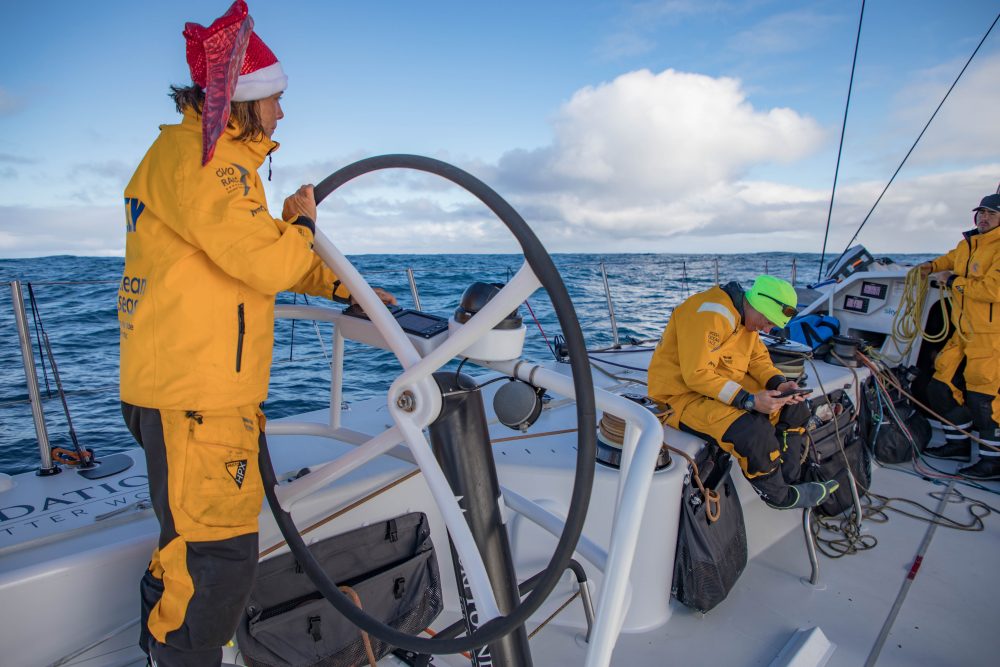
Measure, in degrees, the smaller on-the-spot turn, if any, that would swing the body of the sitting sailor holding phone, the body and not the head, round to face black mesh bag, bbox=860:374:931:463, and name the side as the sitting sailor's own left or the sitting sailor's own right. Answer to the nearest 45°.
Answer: approximately 45° to the sitting sailor's own left

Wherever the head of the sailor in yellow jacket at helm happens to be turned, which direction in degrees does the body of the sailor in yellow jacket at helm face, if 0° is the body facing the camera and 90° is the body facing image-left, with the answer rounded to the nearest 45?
approximately 225°

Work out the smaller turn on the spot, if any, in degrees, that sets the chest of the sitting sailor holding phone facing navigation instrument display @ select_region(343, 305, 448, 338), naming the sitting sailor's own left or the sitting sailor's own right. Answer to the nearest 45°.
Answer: approximately 90° to the sitting sailor's own right

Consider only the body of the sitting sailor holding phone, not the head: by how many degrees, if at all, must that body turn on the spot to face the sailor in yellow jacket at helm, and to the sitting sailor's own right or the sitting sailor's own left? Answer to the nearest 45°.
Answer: approximately 135° to the sitting sailor's own right

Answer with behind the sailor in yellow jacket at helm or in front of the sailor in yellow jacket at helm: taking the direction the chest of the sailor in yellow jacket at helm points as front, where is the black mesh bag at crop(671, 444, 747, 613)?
in front

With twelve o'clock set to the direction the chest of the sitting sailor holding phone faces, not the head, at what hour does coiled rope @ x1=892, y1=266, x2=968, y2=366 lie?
The coiled rope is roughly at 10 o'clock from the sitting sailor holding phone.

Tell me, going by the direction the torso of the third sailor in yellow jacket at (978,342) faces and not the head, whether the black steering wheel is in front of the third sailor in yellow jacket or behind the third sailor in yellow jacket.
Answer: in front

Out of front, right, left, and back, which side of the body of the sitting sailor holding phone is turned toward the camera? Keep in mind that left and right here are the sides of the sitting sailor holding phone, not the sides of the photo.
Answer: right
